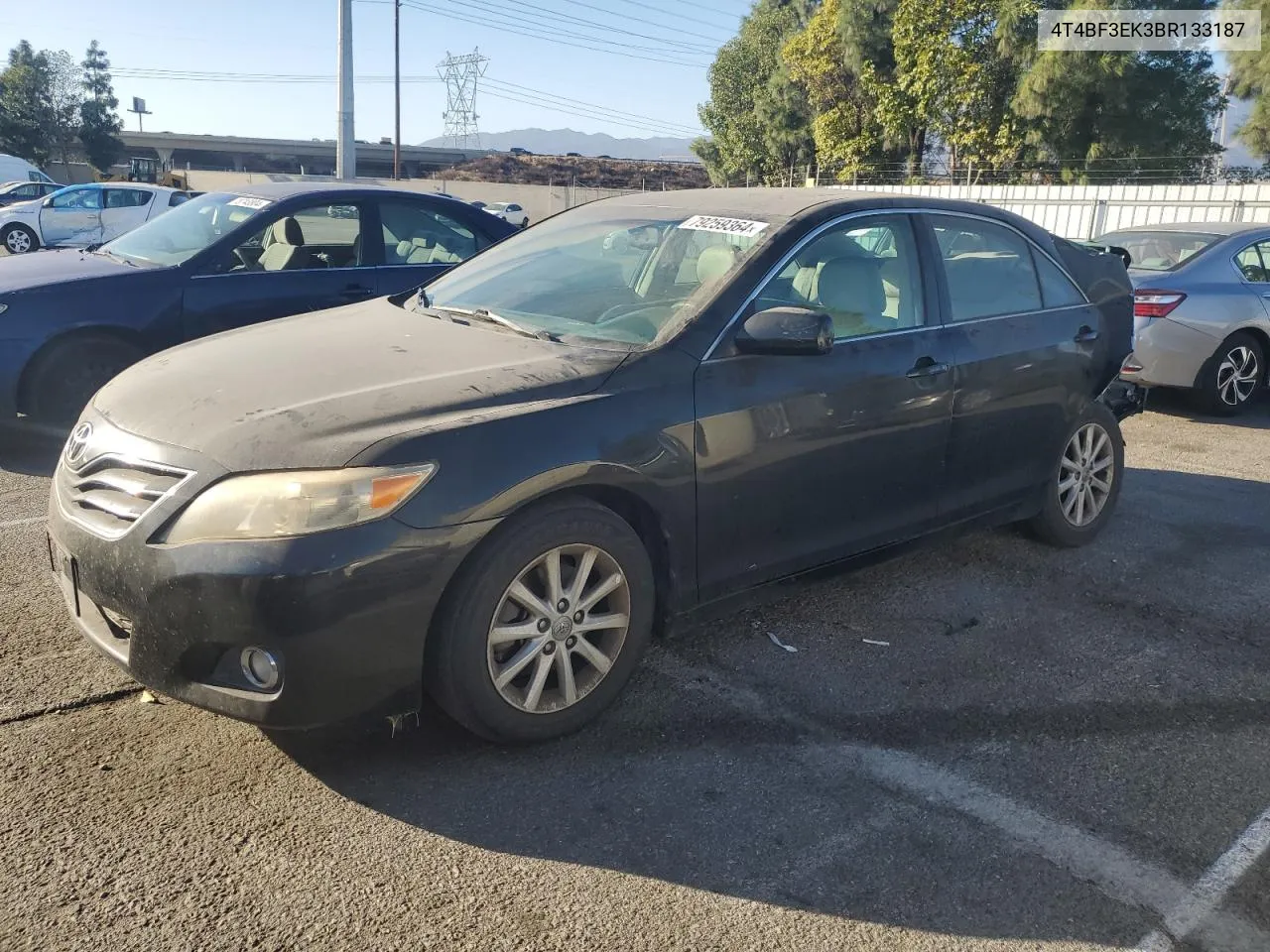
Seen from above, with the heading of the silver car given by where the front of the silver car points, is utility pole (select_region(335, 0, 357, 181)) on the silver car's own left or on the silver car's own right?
on the silver car's own left

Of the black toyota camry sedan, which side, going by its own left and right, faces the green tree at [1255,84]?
back

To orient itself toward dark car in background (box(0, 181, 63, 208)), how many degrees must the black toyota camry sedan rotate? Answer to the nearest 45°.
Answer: approximately 90° to its right

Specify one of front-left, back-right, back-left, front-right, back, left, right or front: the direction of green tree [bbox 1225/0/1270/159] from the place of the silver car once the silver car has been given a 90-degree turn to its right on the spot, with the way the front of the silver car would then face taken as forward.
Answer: back-left

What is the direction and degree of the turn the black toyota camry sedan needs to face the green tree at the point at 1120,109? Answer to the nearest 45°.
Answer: approximately 180°

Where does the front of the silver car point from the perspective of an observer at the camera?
facing away from the viewer and to the right of the viewer

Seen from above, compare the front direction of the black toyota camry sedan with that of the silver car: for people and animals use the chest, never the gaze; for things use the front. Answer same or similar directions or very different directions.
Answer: very different directions

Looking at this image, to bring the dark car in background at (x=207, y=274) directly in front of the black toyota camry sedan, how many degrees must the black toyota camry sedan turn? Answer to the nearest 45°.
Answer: approximately 90° to its right

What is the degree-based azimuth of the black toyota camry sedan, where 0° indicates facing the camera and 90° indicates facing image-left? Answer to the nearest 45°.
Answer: approximately 45°
